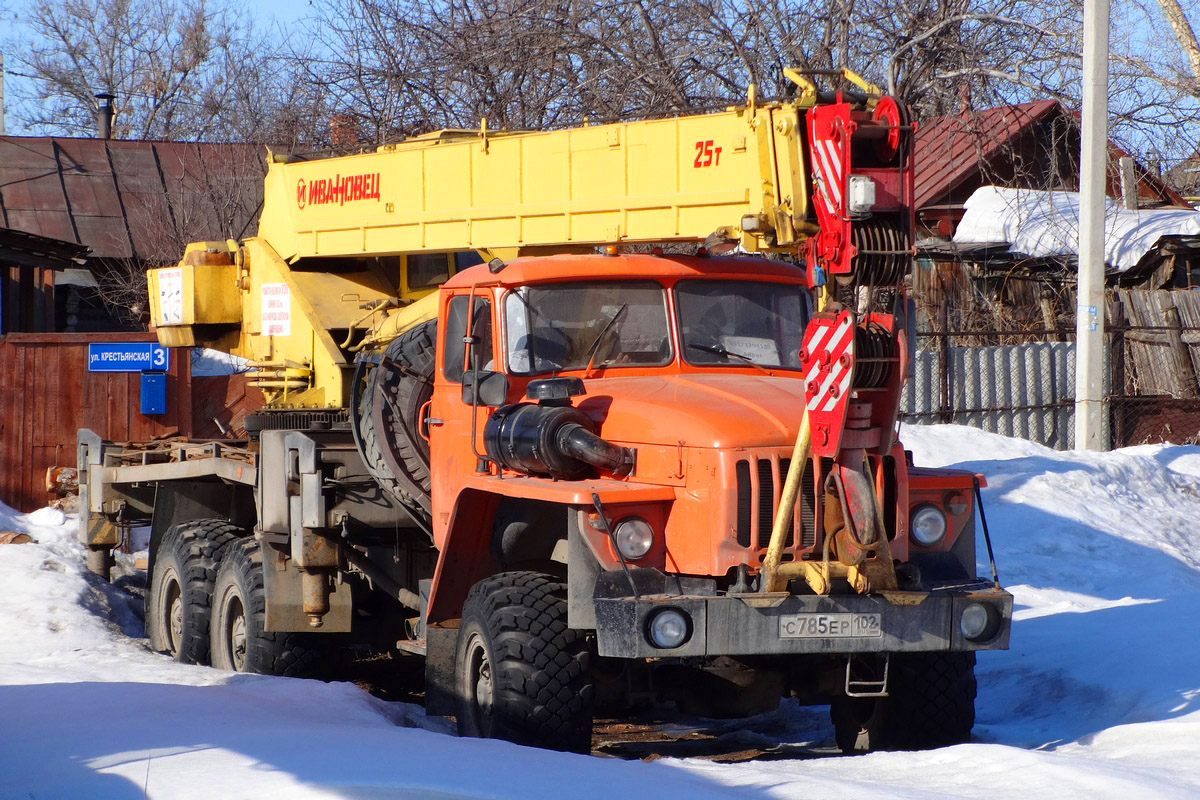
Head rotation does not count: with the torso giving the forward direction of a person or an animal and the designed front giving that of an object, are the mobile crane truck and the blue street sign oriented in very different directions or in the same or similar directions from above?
same or similar directions

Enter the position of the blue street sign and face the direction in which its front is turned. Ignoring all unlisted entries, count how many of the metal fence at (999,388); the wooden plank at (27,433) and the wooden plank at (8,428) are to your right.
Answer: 2

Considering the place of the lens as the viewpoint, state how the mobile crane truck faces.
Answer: facing the viewer and to the right of the viewer

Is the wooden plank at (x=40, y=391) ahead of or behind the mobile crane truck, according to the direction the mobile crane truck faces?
behind

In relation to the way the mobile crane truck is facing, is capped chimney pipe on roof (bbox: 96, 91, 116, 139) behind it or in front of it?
behind

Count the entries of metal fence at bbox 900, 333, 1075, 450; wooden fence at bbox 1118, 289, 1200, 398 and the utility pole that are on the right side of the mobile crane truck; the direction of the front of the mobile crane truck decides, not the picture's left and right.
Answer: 0

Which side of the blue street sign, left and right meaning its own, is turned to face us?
front

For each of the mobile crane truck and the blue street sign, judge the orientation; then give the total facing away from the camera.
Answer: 0

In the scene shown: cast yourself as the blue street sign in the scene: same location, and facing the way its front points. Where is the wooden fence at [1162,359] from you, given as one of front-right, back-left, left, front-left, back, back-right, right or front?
left

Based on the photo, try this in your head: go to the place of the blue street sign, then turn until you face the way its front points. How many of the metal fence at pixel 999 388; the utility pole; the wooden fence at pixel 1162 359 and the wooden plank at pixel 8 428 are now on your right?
1

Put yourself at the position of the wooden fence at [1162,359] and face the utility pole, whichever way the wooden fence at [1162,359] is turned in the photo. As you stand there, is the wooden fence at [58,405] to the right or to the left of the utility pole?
right
